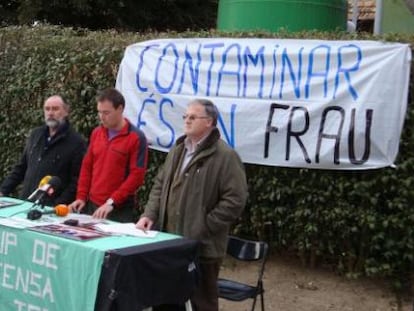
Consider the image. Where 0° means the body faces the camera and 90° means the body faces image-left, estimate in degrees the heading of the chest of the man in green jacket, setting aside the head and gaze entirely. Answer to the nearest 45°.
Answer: approximately 45°

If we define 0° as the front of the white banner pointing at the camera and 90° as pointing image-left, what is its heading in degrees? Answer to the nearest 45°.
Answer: approximately 0°

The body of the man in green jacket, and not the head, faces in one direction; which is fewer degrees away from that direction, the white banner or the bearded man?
the bearded man

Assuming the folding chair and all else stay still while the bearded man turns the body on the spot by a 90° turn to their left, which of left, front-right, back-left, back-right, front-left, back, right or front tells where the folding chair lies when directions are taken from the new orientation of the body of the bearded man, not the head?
front

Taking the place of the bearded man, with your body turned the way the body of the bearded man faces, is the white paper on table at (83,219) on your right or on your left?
on your left

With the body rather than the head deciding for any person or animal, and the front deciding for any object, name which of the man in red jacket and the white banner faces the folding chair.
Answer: the white banner
